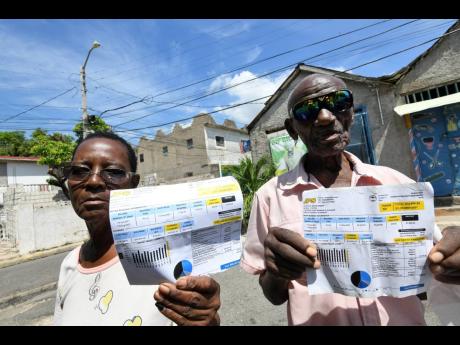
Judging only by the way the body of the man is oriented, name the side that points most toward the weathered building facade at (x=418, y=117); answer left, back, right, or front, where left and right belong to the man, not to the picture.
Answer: back

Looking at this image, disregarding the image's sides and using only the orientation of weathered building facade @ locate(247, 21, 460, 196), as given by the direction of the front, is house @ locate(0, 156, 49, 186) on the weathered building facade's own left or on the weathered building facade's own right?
on the weathered building facade's own right

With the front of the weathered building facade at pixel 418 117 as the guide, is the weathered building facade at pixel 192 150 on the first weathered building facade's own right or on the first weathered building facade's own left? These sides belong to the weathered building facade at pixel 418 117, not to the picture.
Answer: on the first weathered building facade's own right

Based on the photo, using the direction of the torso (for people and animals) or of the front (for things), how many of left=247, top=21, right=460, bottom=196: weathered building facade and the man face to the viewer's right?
0

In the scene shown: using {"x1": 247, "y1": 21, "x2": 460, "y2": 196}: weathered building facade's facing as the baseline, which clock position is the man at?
The man is roughly at 11 o'clock from the weathered building facade.
